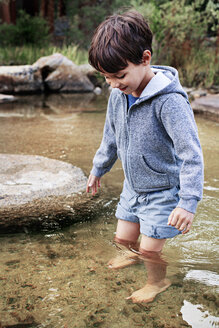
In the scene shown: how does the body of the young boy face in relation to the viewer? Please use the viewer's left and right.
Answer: facing the viewer and to the left of the viewer

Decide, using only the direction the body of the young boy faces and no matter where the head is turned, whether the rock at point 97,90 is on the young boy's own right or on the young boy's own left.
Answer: on the young boy's own right

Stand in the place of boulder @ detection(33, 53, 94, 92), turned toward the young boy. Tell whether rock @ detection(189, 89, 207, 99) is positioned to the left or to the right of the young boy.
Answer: left

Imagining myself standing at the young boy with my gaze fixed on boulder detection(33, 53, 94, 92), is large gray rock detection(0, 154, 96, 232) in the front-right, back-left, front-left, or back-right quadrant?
front-left

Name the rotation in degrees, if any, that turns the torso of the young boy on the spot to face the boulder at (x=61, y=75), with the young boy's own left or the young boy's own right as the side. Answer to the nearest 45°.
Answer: approximately 135° to the young boy's own right

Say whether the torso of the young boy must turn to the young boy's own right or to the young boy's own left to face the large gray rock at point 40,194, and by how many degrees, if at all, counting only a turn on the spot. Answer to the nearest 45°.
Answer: approximately 90° to the young boy's own right

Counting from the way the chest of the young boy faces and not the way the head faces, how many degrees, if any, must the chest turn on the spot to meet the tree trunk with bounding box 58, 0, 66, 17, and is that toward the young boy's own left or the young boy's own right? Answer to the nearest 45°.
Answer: approximately 135° to the young boy's own right

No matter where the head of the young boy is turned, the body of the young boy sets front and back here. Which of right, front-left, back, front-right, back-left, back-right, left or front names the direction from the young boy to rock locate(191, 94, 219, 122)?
back-right

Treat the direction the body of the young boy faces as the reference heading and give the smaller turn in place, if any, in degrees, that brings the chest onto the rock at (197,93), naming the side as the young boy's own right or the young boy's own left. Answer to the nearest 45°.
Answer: approximately 135° to the young boy's own right
